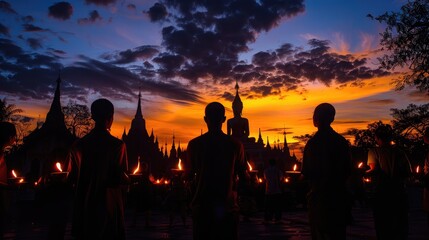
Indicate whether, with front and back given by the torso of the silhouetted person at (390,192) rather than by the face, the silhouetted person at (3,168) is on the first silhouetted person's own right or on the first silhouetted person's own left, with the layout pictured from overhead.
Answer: on the first silhouetted person's own left

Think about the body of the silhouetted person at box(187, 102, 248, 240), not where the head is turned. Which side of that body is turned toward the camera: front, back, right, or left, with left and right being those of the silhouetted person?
back

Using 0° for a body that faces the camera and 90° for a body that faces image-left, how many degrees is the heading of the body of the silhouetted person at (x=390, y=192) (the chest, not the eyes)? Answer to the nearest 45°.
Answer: approximately 135°

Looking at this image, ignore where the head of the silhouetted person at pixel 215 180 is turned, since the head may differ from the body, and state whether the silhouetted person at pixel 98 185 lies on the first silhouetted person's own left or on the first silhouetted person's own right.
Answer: on the first silhouetted person's own left

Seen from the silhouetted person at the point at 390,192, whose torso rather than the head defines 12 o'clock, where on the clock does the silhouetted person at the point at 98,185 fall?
the silhouetted person at the point at 98,185 is roughly at 9 o'clock from the silhouetted person at the point at 390,192.

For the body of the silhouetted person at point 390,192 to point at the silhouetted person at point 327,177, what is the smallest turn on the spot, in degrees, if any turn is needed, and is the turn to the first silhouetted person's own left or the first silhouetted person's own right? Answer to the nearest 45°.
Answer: approximately 135° to the first silhouetted person's own left

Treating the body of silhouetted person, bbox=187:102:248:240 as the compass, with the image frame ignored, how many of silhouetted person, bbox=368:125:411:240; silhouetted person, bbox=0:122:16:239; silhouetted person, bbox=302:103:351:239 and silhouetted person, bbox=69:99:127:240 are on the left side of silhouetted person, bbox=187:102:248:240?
2

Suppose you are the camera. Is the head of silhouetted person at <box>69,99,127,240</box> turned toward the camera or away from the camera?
away from the camera
